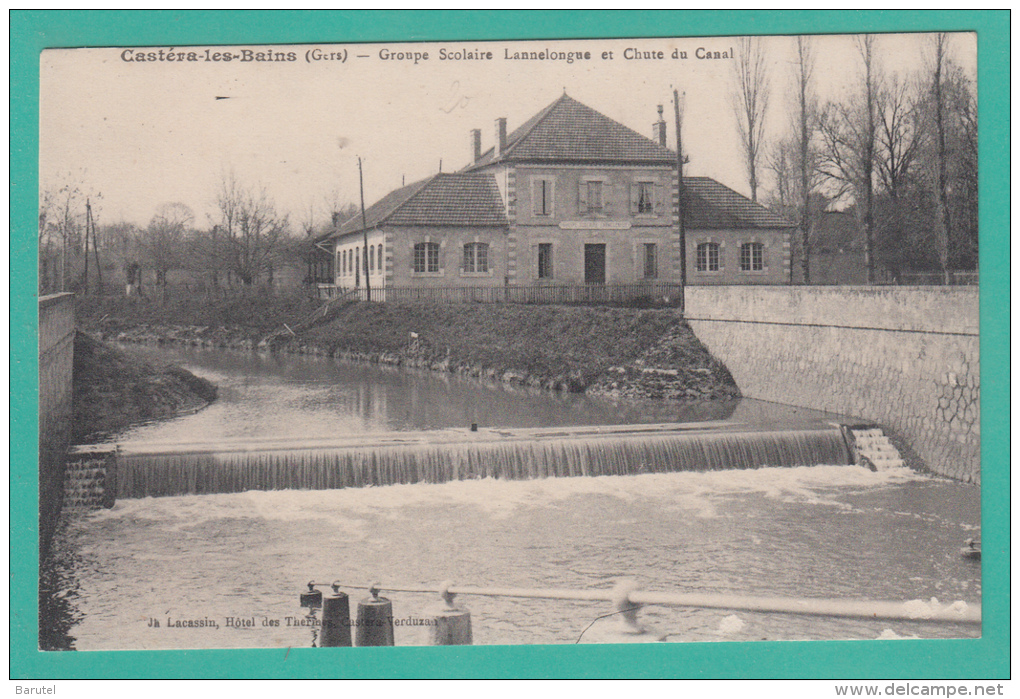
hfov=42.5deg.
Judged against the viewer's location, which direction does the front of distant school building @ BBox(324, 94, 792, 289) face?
facing the viewer

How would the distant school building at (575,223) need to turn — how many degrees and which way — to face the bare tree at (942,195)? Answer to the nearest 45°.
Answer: approximately 45° to its left

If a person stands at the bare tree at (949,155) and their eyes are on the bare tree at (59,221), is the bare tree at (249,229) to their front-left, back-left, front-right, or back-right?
front-right

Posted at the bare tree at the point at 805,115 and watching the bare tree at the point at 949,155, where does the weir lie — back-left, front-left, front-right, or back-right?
back-right

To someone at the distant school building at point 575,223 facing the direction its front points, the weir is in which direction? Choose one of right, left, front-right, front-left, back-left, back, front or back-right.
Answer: front
